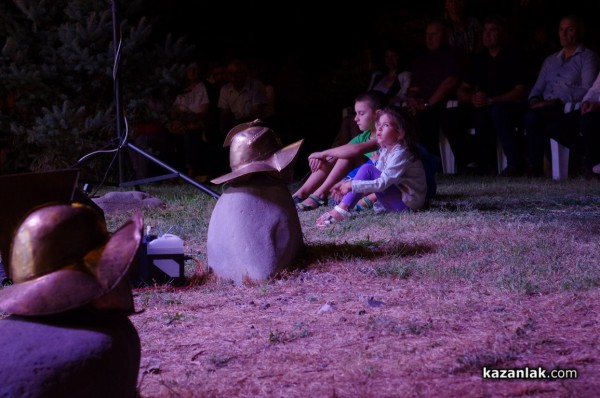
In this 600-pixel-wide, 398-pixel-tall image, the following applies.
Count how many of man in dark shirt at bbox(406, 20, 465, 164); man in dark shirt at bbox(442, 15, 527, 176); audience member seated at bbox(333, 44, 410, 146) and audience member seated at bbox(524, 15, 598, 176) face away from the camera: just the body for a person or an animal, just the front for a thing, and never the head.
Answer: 0

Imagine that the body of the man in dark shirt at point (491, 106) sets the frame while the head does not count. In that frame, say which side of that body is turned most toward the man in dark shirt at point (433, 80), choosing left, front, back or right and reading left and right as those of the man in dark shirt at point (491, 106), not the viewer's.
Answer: right

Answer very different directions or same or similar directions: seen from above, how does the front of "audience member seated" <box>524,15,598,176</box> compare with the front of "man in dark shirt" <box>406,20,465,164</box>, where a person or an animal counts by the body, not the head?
same or similar directions

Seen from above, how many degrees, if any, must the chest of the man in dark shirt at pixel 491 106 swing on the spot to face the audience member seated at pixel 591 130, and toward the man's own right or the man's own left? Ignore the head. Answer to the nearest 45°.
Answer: approximately 90° to the man's own left

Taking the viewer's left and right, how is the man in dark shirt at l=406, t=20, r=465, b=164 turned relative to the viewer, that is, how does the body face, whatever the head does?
facing the viewer and to the left of the viewer

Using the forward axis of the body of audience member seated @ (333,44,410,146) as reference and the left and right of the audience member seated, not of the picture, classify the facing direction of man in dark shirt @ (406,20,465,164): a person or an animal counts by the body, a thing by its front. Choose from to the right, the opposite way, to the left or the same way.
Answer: the same way

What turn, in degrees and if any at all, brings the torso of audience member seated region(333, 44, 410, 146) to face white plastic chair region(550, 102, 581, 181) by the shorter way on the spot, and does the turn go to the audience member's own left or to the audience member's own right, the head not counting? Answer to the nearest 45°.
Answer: approximately 90° to the audience member's own left

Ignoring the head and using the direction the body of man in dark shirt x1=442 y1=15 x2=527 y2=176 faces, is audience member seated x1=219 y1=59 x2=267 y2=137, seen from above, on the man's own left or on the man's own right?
on the man's own right

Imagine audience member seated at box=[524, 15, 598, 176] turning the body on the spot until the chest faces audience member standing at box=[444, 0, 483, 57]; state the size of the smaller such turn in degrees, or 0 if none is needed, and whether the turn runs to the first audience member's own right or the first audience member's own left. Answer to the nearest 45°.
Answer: approximately 90° to the first audience member's own right

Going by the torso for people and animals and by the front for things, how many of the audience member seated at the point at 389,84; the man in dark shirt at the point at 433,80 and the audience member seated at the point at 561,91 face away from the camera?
0

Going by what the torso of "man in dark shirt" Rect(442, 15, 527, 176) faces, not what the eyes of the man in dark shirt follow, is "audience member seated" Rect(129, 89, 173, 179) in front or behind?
in front

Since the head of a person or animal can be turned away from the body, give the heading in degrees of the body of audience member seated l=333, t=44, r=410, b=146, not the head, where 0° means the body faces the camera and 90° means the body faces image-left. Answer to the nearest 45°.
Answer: approximately 45°

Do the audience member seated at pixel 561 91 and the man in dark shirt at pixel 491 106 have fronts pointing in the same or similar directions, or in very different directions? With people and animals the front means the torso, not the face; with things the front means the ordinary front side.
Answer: same or similar directions

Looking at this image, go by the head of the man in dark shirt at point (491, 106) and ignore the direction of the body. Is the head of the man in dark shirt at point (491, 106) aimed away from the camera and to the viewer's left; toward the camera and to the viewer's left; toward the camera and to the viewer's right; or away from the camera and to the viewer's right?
toward the camera and to the viewer's left

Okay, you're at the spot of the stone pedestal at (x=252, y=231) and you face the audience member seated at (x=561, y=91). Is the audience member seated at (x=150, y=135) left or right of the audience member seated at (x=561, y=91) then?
left
